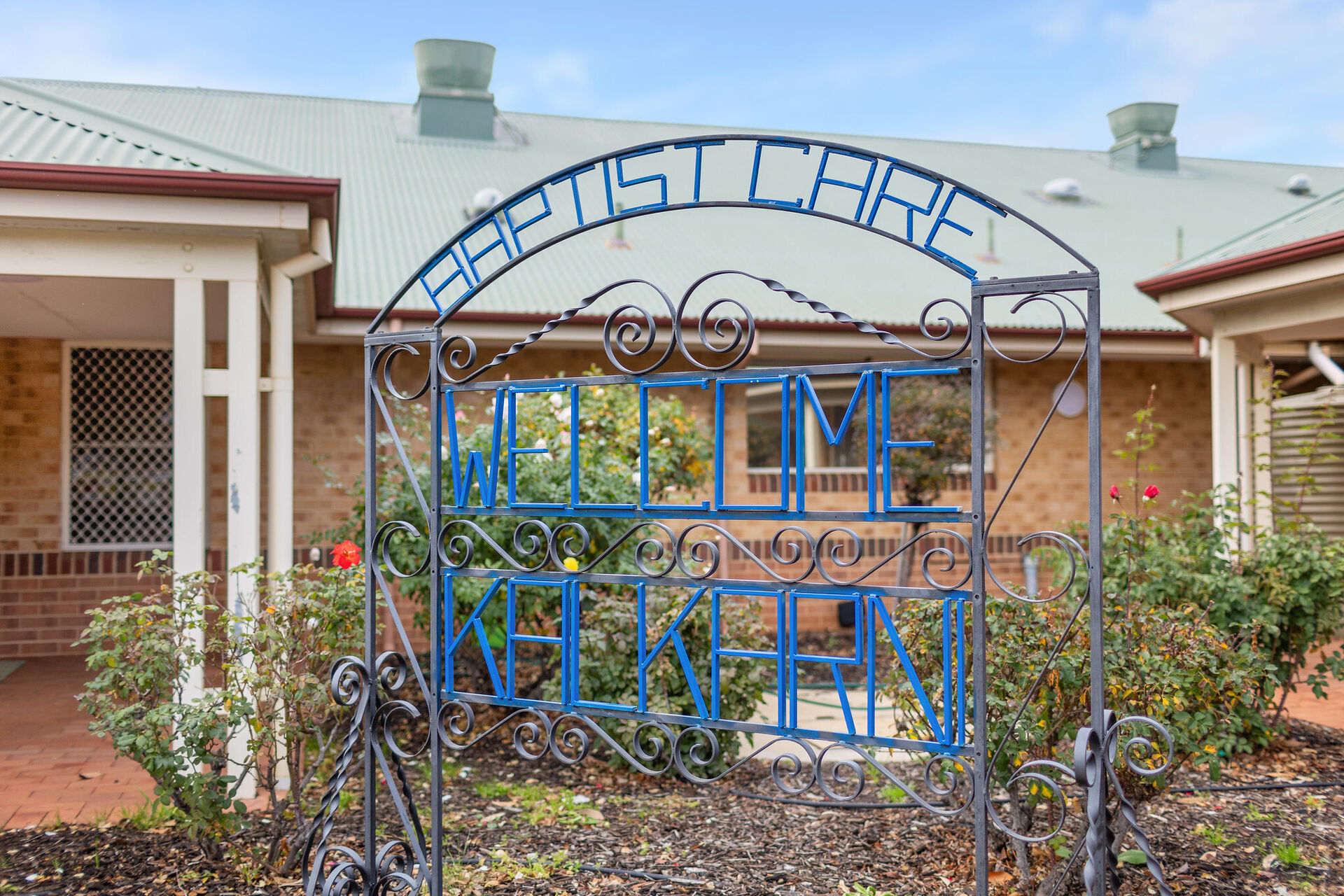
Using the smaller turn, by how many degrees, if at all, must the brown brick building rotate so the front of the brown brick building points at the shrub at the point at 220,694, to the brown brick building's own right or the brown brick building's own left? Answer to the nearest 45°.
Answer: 0° — it already faces it

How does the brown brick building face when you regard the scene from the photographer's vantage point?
facing the viewer

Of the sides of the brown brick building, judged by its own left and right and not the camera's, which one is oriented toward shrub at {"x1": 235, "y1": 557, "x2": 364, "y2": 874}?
front
